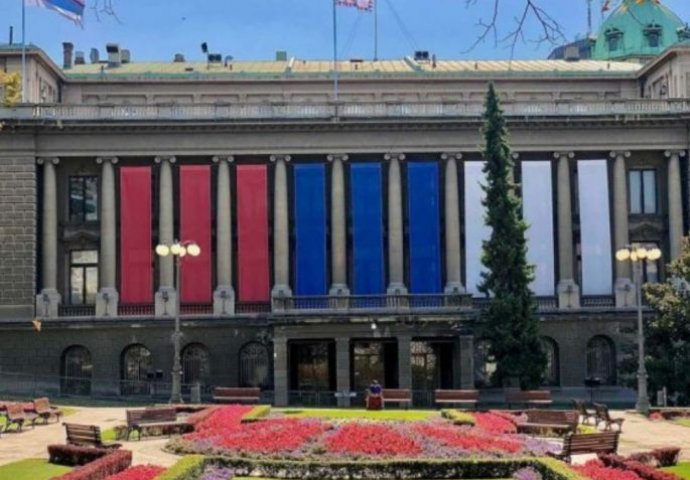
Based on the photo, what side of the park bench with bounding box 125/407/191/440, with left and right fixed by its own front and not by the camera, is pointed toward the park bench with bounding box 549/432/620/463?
front

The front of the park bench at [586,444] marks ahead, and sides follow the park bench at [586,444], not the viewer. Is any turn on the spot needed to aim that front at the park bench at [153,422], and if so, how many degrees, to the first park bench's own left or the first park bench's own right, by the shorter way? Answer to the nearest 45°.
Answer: approximately 45° to the first park bench's own left

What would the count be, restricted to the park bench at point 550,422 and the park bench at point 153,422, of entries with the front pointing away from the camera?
0

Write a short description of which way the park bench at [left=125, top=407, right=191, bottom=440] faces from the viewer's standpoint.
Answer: facing the viewer and to the right of the viewer

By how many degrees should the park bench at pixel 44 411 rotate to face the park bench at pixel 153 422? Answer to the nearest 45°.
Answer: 0° — it already faces it

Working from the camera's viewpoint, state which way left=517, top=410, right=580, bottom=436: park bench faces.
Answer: facing the viewer and to the left of the viewer

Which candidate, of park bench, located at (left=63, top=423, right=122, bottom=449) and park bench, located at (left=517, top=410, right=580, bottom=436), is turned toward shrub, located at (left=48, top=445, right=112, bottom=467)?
park bench, located at (left=517, top=410, right=580, bottom=436)

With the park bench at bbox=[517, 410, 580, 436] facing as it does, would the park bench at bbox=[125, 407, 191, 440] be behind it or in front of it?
in front

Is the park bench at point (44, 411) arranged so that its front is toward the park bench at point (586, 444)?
yes

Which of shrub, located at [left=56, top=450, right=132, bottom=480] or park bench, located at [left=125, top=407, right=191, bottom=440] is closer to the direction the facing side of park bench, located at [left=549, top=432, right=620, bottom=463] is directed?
the park bench

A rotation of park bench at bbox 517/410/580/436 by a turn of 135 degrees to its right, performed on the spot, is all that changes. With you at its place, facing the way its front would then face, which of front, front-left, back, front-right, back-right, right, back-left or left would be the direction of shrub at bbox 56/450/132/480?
back-left

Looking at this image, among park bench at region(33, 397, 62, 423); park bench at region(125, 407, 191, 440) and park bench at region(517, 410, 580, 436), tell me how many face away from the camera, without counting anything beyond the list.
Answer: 0

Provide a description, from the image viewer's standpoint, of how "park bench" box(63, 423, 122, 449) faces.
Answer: facing away from the viewer and to the right of the viewer

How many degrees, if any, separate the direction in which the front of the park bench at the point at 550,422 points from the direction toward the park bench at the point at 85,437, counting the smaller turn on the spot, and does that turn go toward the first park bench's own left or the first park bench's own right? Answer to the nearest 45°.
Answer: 0° — it already faces it

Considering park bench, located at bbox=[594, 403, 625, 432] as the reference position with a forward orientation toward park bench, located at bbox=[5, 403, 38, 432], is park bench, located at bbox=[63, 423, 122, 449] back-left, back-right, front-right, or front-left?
front-left

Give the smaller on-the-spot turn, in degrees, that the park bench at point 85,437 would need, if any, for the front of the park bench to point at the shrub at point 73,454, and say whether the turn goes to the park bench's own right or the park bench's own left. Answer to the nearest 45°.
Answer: approximately 135° to the park bench's own right

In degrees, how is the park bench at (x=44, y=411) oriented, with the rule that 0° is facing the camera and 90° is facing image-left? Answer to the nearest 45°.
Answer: approximately 315°

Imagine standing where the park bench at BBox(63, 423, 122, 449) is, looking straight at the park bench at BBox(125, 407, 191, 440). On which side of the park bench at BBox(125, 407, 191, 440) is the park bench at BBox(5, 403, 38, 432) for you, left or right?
left
